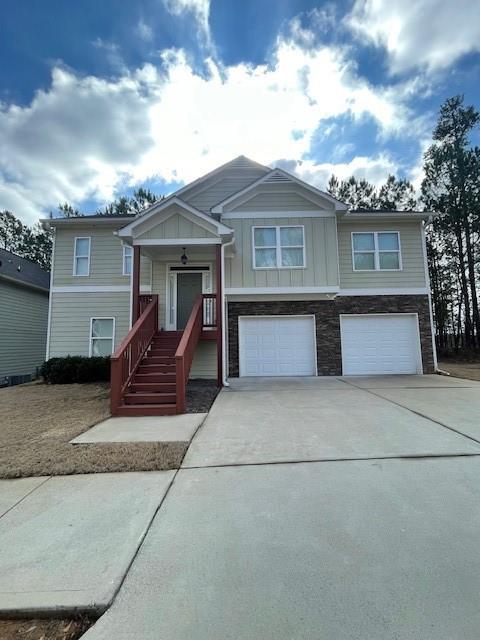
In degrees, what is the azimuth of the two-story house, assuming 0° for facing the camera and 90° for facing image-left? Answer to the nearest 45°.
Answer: approximately 0°

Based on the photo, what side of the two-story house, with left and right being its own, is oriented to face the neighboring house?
right
